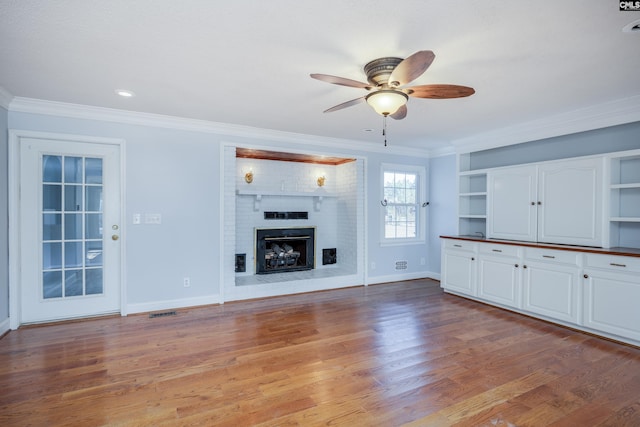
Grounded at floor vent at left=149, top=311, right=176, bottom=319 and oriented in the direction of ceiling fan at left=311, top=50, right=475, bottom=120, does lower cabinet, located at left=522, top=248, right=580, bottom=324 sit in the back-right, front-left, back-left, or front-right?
front-left

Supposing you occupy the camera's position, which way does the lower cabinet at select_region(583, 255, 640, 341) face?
facing the viewer and to the left of the viewer

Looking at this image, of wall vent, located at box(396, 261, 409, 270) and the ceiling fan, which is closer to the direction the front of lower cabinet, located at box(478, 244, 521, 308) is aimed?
the ceiling fan

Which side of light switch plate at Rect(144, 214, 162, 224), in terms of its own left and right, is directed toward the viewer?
front

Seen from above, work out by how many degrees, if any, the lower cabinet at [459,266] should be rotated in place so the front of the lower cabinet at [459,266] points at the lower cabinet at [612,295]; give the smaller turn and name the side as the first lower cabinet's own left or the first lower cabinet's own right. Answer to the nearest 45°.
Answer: approximately 90° to the first lower cabinet's own left

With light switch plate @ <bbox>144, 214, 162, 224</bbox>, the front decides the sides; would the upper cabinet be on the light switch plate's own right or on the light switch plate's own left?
on the light switch plate's own left

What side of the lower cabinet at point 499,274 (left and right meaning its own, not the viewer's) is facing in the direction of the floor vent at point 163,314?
front

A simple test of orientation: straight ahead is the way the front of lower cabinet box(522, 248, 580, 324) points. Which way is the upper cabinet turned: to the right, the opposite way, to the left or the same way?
the same way

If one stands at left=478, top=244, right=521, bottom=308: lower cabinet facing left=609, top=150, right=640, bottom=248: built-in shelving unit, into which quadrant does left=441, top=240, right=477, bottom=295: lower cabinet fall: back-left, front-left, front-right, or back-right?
back-left

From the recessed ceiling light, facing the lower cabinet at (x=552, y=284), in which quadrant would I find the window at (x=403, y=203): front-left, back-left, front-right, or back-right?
front-left

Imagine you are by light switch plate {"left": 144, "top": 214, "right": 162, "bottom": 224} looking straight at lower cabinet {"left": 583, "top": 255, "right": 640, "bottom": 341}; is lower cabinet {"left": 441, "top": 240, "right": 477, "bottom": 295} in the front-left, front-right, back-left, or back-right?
front-left

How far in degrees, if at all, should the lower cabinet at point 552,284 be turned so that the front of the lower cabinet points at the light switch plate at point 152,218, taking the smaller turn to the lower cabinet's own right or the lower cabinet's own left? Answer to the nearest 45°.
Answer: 0° — it already faces it

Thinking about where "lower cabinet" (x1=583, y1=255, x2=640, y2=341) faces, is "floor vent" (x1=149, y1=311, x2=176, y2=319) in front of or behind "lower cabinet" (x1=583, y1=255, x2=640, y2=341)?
in front

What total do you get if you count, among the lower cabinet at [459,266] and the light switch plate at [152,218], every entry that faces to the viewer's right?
0

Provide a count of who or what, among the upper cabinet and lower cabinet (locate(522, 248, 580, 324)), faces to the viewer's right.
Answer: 0

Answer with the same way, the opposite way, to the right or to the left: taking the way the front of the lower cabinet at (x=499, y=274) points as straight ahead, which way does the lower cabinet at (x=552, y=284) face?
the same way

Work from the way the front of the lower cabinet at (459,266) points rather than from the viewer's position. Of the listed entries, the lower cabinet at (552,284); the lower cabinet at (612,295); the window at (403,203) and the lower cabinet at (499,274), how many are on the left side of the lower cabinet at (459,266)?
3

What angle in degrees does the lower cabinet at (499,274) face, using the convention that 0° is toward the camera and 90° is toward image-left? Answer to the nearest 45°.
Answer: approximately 45°

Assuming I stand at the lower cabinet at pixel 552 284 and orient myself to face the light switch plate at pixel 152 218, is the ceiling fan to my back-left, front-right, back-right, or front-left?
front-left

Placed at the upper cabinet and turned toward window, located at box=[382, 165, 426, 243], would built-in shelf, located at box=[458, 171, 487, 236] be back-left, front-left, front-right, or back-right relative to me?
front-right
